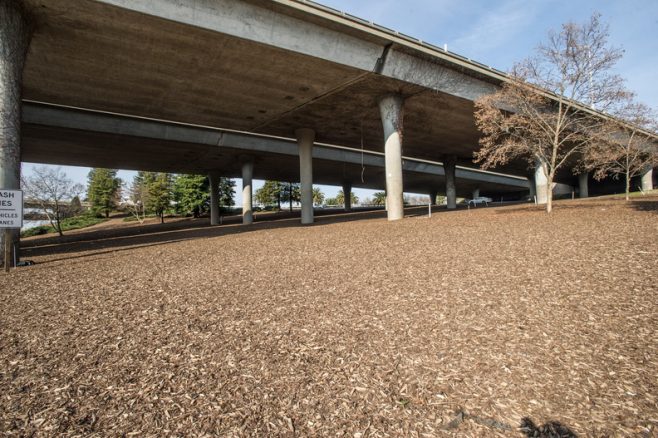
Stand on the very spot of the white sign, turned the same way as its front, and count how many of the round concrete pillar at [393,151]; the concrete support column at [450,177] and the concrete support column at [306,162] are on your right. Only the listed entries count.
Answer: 0

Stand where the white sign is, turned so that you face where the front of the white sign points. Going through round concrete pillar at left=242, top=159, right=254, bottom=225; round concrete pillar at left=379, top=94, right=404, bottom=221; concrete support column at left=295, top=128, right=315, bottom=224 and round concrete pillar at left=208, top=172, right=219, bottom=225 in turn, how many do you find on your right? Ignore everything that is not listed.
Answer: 0

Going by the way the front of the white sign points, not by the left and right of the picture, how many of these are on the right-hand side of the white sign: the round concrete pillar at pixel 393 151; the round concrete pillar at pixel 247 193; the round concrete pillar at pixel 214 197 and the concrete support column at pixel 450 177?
0

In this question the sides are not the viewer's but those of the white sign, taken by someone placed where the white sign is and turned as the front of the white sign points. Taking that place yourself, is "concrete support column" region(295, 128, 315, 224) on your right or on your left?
on your left

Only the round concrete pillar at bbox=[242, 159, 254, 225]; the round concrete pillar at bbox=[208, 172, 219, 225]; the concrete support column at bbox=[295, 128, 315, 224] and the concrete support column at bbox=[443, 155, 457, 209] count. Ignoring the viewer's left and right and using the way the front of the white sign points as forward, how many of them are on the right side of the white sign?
0

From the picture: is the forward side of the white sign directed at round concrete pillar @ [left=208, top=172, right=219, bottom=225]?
no

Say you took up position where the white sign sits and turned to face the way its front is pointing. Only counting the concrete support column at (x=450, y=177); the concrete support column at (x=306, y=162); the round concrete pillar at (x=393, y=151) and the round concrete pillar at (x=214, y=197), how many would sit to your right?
0

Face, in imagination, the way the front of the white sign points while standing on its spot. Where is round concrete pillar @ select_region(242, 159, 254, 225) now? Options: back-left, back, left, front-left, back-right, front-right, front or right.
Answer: back-left

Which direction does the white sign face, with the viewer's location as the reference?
facing the viewer

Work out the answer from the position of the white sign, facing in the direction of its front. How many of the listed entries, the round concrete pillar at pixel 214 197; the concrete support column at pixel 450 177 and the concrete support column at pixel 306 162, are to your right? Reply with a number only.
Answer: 0

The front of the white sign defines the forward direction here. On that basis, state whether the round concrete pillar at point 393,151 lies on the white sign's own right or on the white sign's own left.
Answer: on the white sign's own left
